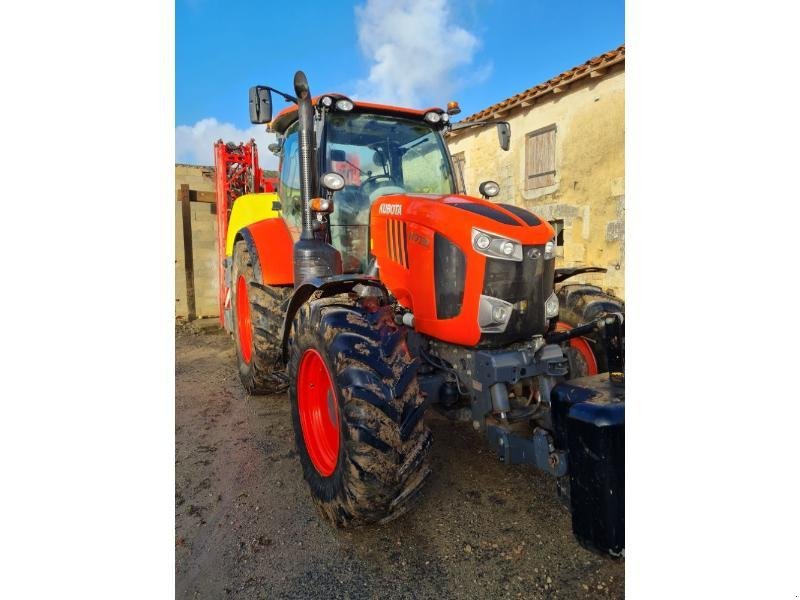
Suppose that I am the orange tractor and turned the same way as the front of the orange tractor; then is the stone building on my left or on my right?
on my left

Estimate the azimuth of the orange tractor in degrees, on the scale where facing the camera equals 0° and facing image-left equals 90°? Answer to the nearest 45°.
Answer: approximately 315°
